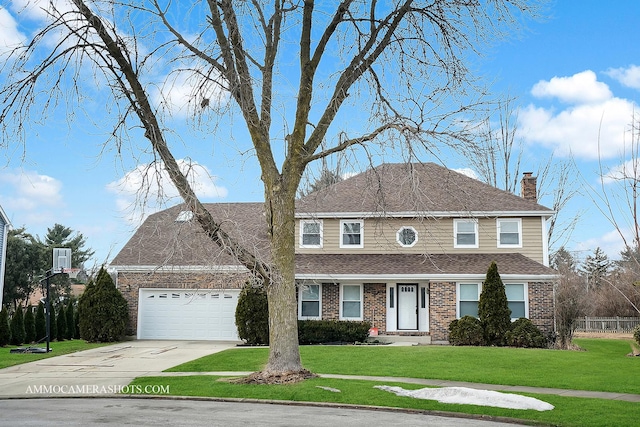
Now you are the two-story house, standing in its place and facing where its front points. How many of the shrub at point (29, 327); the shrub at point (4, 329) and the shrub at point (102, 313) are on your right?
3

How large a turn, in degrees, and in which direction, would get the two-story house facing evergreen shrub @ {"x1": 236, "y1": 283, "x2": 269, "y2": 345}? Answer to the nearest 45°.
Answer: approximately 45° to its right

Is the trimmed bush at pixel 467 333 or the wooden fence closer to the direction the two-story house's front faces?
the trimmed bush

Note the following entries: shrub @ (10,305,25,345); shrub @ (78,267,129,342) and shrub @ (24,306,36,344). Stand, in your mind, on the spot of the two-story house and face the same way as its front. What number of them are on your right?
3

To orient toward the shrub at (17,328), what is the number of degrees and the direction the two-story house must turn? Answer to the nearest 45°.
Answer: approximately 90° to its right

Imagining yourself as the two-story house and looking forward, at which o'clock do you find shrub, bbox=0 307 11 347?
The shrub is roughly at 3 o'clock from the two-story house.

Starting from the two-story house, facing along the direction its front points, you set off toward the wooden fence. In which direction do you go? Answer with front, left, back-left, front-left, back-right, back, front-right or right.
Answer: back-left

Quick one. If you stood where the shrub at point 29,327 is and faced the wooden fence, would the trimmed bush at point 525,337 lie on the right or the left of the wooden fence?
right

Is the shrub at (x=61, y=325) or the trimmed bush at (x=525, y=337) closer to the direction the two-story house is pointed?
the trimmed bush

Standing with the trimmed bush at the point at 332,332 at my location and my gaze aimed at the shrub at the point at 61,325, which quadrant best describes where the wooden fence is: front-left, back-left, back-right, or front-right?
back-right

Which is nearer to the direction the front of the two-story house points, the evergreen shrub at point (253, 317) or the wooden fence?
the evergreen shrub

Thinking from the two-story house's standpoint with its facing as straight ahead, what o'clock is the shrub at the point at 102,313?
The shrub is roughly at 3 o'clock from the two-story house.

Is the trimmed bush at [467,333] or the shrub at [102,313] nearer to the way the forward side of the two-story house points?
the trimmed bush

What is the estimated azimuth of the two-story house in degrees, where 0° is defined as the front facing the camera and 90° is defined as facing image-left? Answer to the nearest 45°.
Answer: approximately 0°

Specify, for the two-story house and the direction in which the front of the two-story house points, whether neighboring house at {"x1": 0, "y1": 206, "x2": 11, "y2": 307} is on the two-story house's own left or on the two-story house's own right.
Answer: on the two-story house's own right
